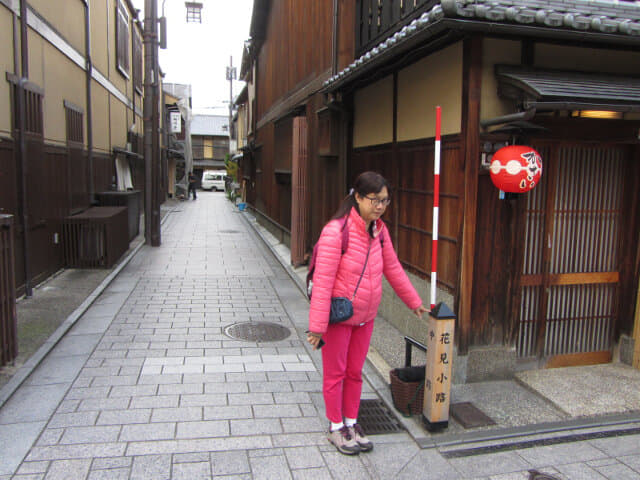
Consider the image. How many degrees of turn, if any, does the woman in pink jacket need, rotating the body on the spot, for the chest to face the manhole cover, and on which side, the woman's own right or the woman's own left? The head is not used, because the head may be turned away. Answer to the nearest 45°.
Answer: approximately 180°

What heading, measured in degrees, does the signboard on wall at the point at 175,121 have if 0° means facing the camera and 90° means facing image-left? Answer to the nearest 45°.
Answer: approximately 0°

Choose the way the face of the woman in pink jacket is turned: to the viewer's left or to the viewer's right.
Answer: to the viewer's right

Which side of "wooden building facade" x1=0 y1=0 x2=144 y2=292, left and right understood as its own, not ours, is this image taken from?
right

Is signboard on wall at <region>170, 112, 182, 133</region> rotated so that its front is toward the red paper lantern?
yes

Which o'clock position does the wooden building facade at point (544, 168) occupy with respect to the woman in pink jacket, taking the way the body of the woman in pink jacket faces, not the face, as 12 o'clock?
The wooden building facade is roughly at 9 o'clock from the woman in pink jacket.

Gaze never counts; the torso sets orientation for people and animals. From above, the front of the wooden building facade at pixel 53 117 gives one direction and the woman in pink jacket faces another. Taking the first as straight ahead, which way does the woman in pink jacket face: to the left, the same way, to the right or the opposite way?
to the right

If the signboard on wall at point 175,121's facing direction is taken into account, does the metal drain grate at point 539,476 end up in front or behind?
in front
